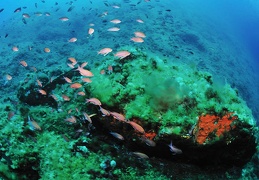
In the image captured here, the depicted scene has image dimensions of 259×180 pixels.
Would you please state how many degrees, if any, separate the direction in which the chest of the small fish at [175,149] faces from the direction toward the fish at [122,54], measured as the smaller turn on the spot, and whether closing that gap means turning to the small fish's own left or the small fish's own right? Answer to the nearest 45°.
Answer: approximately 135° to the small fish's own left

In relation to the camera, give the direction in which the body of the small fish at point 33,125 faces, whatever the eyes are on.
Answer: to the viewer's right

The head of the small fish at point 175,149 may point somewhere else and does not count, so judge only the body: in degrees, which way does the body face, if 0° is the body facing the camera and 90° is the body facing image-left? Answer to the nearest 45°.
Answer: approximately 270°
